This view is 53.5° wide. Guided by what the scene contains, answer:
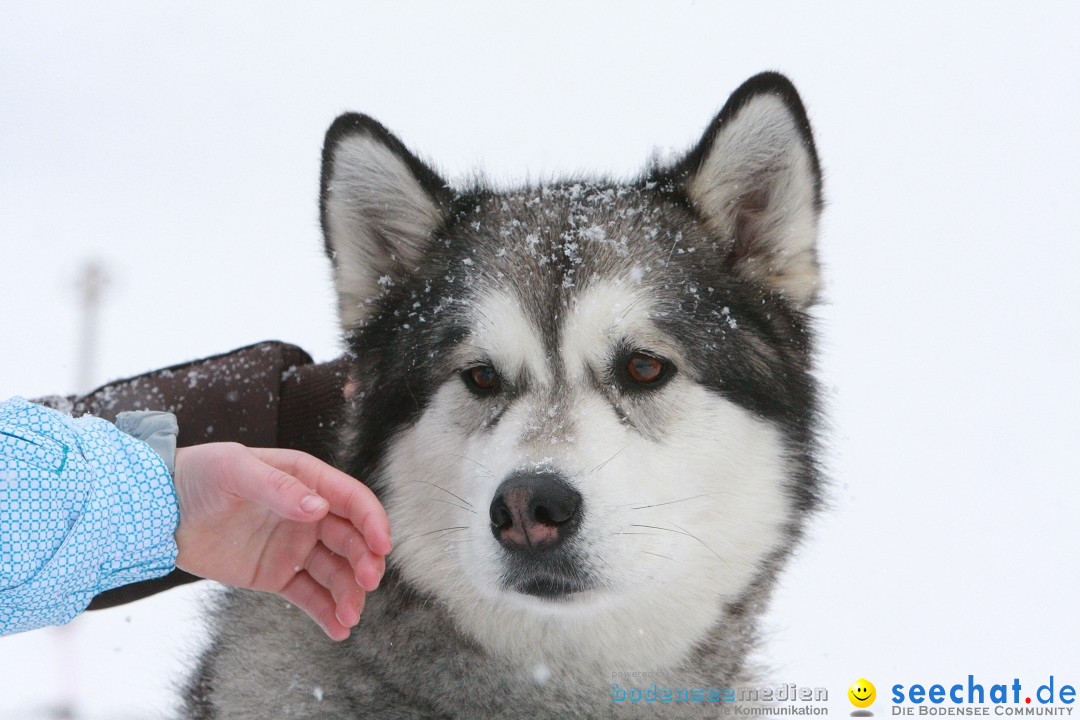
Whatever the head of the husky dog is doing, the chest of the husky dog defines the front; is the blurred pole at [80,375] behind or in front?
behind

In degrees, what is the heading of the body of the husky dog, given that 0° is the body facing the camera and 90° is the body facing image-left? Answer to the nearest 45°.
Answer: approximately 0°
